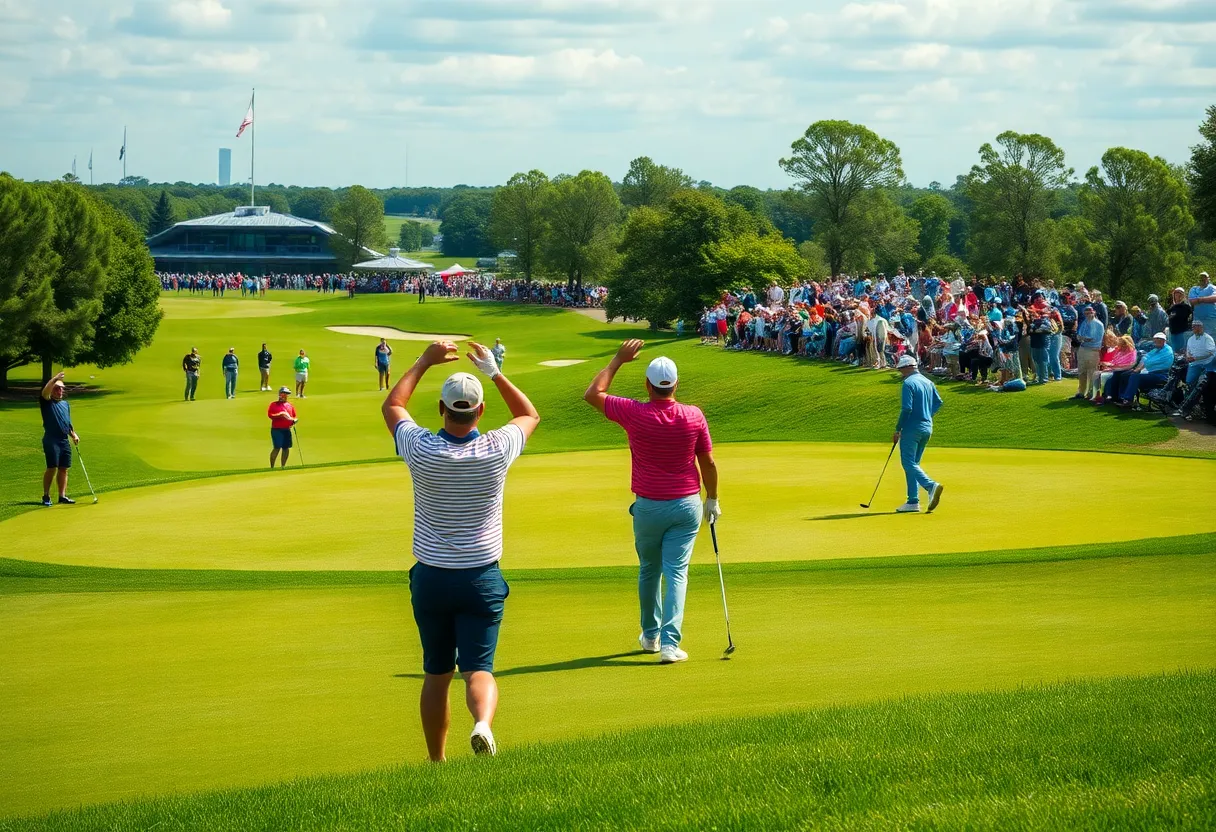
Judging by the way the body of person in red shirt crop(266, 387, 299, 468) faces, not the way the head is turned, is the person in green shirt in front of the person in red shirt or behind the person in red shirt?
behind

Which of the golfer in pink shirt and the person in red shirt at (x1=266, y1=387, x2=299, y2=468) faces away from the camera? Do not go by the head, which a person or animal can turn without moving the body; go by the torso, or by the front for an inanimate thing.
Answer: the golfer in pink shirt

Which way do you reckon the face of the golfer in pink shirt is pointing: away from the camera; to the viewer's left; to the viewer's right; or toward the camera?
away from the camera

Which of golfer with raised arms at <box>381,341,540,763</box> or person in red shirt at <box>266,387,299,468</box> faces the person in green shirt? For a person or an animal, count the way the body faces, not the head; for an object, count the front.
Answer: the golfer with raised arms

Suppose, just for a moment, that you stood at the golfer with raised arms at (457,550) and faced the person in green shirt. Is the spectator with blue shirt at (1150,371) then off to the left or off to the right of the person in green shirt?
right

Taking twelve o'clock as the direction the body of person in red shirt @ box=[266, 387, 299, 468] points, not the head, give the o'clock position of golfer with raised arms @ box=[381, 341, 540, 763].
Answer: The golfer with raised arms is roughly at 12 o'clock from the person in red shirt.

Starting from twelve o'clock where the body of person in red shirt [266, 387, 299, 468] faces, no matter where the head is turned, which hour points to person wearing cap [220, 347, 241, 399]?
The person wearing cap is roughly at 6 o'clock from the person in red shirt.

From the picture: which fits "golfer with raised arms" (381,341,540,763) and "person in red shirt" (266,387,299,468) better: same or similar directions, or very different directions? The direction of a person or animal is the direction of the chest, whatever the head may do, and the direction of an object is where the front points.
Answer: very different directions

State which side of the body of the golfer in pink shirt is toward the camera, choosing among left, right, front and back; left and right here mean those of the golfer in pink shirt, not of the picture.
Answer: back

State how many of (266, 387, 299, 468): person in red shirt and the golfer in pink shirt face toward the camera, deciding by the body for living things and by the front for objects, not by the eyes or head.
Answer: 1

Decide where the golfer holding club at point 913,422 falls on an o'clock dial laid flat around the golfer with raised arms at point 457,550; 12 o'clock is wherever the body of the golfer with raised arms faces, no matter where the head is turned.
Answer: The golfer holding club is roughly at 1 o'clock from the golfer with raised arms.

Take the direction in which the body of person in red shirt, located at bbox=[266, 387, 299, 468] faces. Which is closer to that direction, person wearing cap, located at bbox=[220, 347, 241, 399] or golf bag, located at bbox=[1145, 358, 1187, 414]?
the golf bag

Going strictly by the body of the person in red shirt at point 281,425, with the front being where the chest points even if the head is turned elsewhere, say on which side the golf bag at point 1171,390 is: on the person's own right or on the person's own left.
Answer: on the person's own left

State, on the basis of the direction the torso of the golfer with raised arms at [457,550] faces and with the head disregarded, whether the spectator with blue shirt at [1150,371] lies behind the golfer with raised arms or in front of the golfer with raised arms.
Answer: in front

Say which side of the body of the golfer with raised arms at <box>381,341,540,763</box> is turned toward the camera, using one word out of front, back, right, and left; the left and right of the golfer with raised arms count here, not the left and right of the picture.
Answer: back

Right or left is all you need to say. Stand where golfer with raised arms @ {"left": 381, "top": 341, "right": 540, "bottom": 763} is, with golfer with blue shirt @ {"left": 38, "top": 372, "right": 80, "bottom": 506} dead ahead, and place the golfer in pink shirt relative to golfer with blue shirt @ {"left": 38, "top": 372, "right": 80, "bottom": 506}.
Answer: right

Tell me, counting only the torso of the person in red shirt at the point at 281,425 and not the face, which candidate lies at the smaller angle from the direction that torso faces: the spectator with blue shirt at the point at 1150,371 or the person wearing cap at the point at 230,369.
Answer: the spectator with blue shirt

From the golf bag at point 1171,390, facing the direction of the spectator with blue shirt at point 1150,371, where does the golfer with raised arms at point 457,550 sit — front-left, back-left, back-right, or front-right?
back-left
